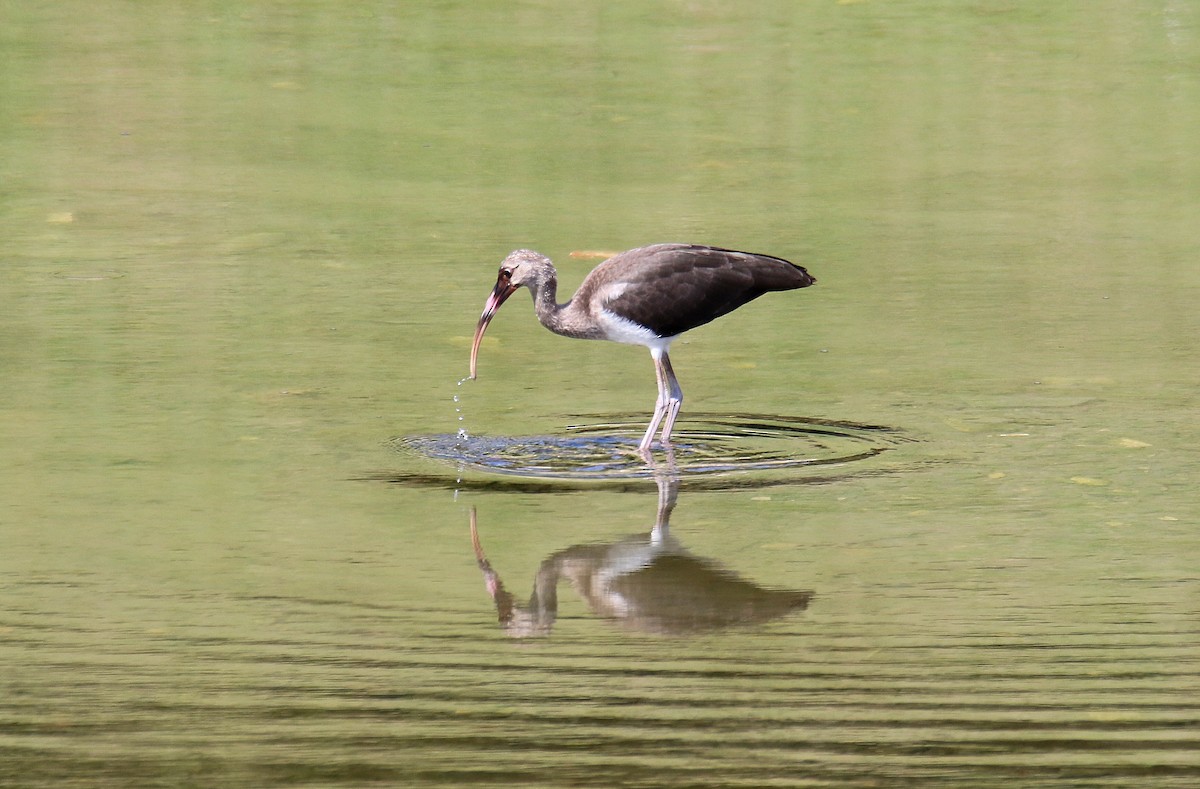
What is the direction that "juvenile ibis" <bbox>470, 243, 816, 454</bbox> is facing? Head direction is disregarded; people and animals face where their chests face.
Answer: to the viewer's left
